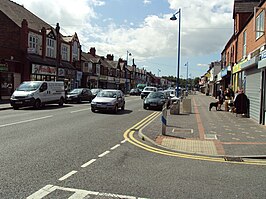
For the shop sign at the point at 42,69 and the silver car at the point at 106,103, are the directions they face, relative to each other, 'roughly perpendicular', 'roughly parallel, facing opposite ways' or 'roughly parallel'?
roughly perpendicular

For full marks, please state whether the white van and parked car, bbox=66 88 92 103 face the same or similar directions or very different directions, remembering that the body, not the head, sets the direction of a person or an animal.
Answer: same or similar directions

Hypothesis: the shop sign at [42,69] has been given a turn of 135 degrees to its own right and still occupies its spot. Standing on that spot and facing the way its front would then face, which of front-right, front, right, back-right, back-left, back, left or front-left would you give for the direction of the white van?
left

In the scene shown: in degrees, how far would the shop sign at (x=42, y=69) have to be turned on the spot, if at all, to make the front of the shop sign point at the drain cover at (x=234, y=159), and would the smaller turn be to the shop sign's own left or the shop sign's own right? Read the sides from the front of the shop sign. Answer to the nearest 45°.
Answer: approximately 45° to the shop sign's own right

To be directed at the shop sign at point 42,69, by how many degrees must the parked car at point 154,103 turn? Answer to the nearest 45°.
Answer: approximately 90° to its right

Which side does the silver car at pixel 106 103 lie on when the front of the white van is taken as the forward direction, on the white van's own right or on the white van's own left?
on the white van's own left

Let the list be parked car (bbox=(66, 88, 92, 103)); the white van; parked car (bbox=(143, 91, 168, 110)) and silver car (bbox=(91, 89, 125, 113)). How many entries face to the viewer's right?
0

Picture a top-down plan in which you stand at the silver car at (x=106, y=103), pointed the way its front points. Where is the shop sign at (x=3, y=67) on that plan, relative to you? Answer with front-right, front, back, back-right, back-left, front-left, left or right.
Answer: right

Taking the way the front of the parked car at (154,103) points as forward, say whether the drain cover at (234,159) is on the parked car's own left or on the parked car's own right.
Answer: on the parked car's own left

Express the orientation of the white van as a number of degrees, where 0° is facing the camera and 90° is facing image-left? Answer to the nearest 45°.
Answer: approximately 45°

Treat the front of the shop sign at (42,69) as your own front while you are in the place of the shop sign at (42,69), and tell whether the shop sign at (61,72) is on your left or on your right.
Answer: on your left

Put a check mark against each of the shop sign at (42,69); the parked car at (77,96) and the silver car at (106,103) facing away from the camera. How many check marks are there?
0

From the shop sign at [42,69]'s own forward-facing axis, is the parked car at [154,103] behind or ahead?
ahead

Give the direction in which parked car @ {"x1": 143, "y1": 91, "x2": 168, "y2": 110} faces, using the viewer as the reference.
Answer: facing the viewer and to the left of the viewer

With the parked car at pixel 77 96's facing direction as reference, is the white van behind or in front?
in front
